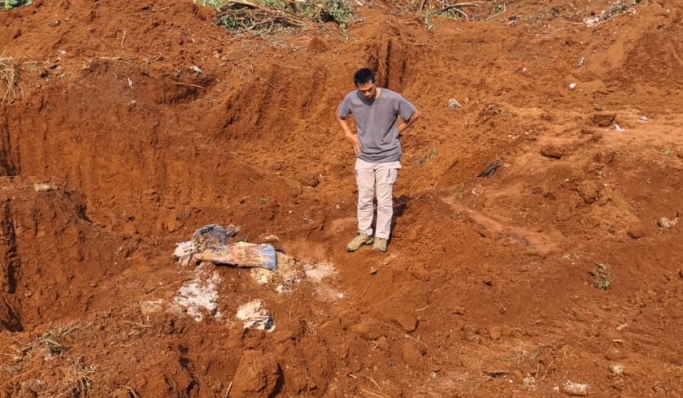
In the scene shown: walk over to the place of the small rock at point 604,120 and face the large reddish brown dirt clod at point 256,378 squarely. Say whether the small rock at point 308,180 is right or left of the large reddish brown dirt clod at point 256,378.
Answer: right

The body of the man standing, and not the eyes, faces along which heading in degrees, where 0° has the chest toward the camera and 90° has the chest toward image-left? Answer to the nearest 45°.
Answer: approximately 45°

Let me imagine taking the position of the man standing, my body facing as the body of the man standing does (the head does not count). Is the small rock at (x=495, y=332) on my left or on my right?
on my left

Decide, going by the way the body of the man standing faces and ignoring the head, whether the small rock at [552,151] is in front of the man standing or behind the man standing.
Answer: behind

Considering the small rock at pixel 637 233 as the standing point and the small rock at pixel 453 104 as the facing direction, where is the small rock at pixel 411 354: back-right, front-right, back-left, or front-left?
back-left

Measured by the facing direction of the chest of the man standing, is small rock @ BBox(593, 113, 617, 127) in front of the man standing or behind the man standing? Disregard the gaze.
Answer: behind

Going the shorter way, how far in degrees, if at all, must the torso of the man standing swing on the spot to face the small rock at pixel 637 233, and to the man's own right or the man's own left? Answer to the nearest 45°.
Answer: approximately 135° to the man's own left

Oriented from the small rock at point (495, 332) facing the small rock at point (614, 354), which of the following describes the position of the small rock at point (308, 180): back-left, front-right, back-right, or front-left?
back-left
